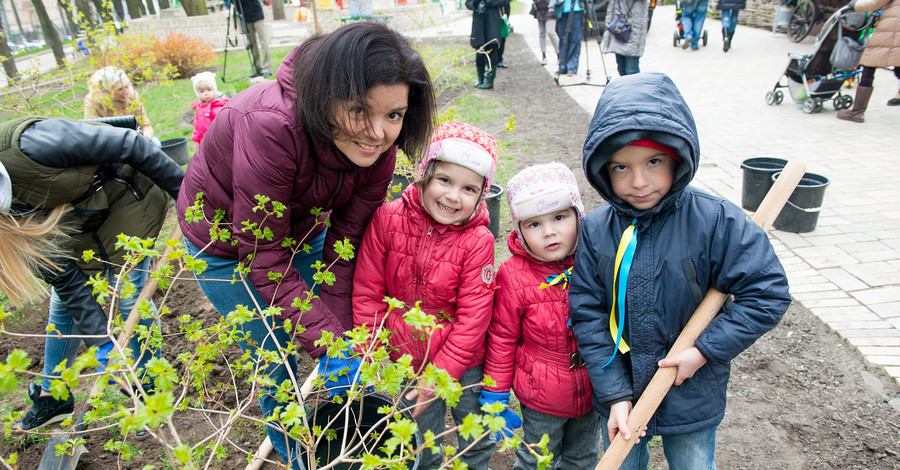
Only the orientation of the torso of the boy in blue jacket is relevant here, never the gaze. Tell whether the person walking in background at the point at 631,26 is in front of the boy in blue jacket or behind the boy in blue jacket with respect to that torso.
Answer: behind

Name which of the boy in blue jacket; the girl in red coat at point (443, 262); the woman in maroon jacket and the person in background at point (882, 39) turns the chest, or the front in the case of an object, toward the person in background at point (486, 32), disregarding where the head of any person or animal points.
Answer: the person in background at point (882, 39)

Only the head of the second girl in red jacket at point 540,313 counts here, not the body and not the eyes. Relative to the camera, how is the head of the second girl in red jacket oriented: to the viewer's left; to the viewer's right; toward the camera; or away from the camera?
toward the camera

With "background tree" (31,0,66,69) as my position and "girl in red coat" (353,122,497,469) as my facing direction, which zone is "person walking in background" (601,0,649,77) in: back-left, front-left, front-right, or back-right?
front-left

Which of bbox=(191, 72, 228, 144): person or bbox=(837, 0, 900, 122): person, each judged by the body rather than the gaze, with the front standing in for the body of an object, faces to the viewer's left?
bbox=(837, 0, 900, 122): person

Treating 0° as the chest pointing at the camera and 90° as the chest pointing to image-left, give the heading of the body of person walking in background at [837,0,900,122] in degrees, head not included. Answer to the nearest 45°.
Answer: approximately 90°

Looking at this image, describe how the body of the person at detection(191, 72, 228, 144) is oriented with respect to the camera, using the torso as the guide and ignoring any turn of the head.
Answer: toward the camera

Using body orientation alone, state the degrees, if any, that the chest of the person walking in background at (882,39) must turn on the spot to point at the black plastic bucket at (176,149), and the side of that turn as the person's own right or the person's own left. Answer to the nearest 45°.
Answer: approximately 45° to the person's own left

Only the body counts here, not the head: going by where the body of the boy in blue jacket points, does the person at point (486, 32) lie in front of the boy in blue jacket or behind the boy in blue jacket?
behind

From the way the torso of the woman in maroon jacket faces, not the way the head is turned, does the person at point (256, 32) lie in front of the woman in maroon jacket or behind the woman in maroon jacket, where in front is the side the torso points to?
behind

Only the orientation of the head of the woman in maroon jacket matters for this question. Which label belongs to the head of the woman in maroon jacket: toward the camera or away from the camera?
toward the camera

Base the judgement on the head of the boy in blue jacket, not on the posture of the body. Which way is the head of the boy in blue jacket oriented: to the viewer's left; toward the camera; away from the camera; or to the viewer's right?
toward the camera
